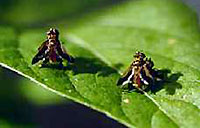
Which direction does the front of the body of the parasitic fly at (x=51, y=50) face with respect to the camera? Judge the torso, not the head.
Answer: toward the camera
